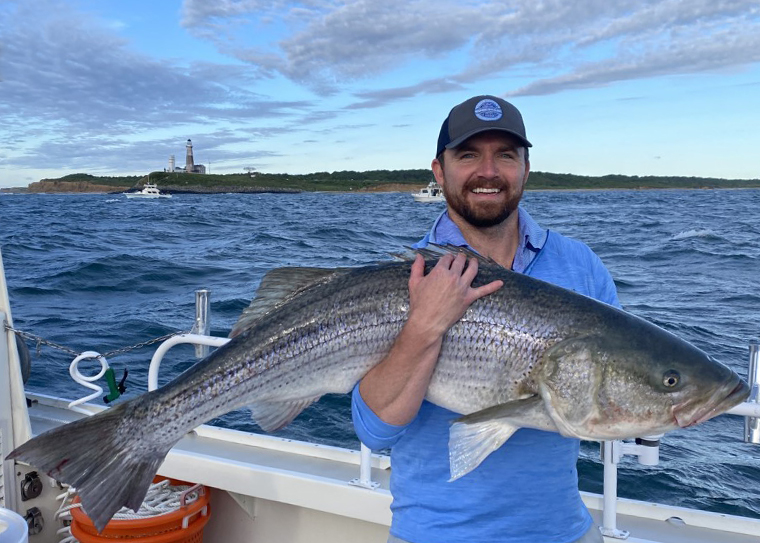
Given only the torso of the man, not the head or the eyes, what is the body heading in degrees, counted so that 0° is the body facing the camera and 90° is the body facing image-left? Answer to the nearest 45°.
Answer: approximately 0°

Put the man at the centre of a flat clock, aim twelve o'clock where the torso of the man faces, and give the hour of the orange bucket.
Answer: The orange bucket is roughly at 4 o'clock from the man.

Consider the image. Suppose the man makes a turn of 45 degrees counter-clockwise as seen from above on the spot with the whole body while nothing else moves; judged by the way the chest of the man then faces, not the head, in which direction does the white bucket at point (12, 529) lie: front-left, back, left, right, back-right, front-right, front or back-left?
back-right

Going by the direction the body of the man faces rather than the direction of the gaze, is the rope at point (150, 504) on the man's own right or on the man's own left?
on the man's own right
